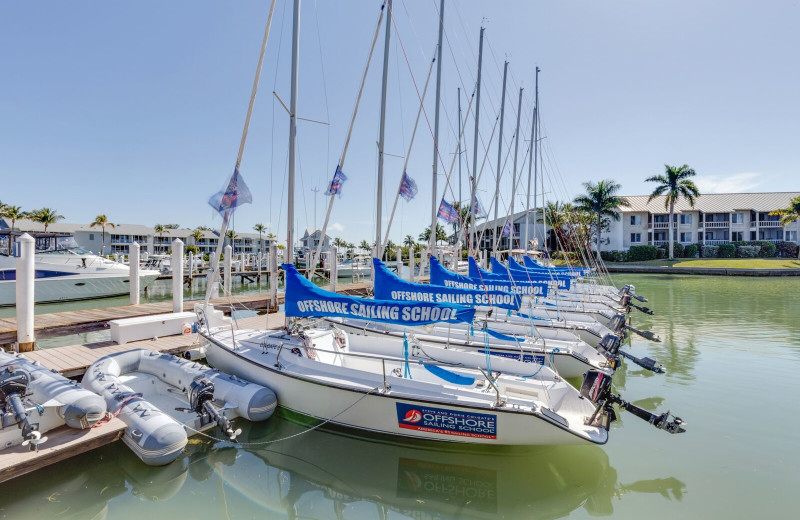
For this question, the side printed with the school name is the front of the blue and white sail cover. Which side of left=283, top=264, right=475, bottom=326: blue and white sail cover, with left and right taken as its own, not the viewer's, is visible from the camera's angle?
front

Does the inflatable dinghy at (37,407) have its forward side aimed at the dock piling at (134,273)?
no

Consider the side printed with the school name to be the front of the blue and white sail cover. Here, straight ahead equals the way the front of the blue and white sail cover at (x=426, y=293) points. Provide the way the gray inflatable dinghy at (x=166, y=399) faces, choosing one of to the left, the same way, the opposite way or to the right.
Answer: to the right

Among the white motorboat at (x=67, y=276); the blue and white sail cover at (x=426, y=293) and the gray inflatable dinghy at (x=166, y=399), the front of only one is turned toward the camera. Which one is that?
the blue and white sail cover

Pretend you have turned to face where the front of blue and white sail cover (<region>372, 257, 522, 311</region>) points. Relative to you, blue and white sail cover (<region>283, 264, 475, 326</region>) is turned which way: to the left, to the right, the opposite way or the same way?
the same way

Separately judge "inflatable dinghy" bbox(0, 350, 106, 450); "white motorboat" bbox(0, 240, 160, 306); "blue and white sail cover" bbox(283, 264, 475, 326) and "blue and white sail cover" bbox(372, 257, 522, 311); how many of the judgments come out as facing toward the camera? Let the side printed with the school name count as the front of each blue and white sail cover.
2

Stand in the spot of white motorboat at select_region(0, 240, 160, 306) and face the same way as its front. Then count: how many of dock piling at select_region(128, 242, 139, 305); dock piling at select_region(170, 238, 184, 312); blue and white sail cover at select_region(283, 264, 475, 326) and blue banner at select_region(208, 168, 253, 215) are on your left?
0

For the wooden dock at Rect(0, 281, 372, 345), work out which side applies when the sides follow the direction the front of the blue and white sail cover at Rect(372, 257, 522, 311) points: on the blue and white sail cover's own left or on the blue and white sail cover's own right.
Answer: on the blue and white sail cover's own right

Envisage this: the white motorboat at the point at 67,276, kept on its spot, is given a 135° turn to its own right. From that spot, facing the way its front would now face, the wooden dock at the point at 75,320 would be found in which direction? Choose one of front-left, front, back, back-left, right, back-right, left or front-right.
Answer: front-left

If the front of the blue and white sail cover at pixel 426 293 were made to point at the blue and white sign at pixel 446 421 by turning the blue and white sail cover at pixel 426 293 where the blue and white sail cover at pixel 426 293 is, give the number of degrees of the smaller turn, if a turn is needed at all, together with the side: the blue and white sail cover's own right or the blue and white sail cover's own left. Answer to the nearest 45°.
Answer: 0° — it already faces it

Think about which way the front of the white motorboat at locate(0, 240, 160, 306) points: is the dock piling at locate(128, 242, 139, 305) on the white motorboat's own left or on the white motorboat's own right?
on the white motorboat's own right

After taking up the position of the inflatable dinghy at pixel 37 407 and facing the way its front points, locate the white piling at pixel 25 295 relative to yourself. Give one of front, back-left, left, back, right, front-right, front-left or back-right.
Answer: front-right

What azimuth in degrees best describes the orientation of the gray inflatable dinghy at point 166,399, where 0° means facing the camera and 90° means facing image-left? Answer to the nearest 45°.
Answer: approximately 135°

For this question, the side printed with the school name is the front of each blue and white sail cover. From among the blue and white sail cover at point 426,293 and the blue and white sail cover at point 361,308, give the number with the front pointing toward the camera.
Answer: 2

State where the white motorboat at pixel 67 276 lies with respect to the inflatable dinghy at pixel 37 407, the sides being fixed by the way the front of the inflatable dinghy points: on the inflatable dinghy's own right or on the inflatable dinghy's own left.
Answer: on the inflatable dinghy's own right

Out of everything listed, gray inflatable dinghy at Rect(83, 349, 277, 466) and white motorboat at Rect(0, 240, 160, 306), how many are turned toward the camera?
0

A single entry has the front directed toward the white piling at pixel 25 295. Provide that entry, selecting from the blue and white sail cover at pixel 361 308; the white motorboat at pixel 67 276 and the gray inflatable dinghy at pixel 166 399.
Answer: the gray inflatable dinghy
